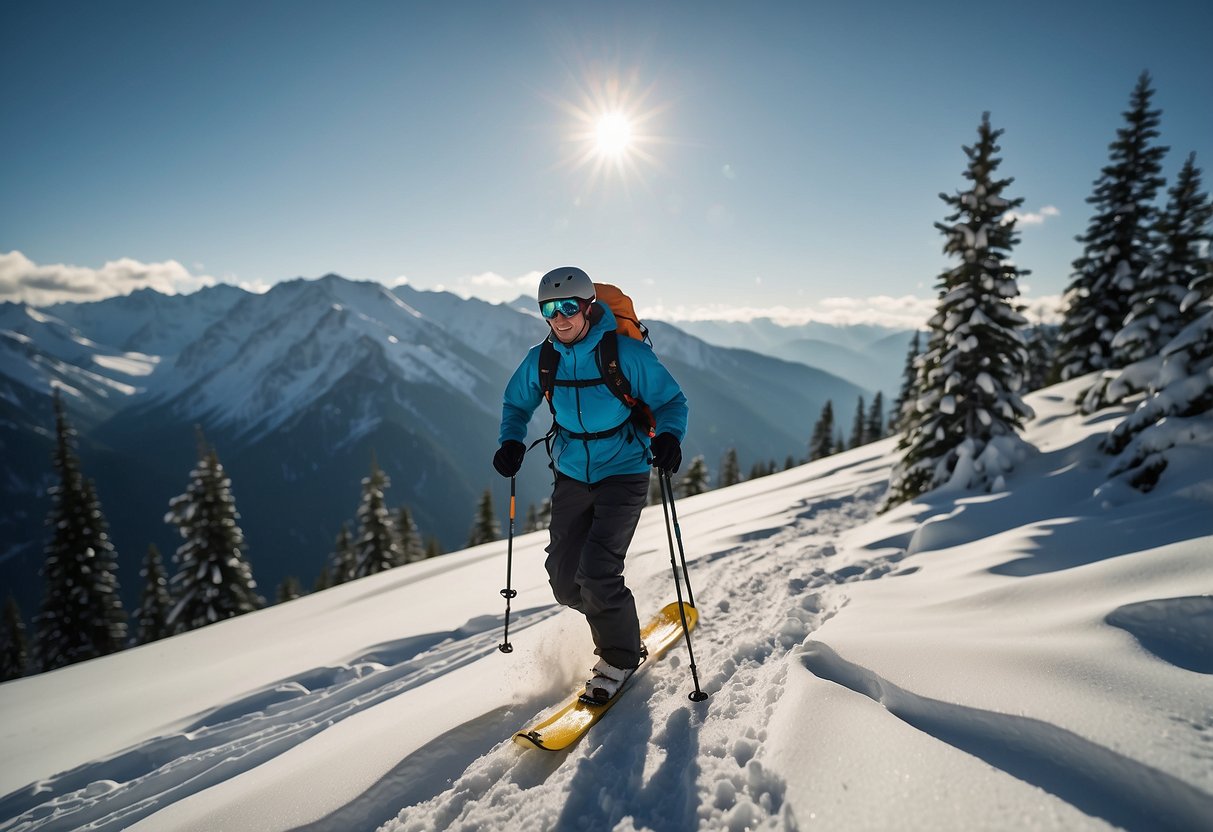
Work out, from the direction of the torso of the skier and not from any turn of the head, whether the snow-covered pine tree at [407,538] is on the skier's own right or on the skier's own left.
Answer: on the skier's own right

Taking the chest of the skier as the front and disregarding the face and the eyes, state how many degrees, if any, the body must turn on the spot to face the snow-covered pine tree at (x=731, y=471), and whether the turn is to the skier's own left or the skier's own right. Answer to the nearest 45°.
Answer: approximately 135° to the skier's own right

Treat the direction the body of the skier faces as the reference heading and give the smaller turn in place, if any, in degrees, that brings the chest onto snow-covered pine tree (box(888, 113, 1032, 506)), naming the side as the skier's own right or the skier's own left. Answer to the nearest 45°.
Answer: approximately 180°

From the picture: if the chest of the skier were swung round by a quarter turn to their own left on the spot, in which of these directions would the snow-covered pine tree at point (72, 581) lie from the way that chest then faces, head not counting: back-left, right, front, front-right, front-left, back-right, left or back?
back

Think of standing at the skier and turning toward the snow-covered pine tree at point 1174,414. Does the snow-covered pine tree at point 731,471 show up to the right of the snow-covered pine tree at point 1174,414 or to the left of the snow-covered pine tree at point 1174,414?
left

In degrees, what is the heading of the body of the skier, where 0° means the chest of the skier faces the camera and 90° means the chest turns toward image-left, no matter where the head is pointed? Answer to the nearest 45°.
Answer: approximately 45°

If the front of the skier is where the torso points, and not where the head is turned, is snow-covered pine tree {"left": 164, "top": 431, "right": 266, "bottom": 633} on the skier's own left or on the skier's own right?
on the skier's own right

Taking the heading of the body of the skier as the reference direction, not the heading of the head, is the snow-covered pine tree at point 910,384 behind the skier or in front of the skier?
behind

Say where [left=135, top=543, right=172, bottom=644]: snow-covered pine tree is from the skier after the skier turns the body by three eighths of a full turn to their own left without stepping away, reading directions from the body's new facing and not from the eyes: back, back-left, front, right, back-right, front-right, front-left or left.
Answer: back-left

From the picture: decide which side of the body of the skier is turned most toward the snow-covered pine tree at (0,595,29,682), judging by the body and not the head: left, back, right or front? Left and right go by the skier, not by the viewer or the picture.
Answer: right

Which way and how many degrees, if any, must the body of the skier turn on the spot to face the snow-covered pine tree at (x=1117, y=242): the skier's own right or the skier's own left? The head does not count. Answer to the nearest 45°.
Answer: approximately 180°

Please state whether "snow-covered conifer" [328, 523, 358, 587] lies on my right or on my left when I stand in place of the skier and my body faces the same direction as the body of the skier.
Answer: on my right
